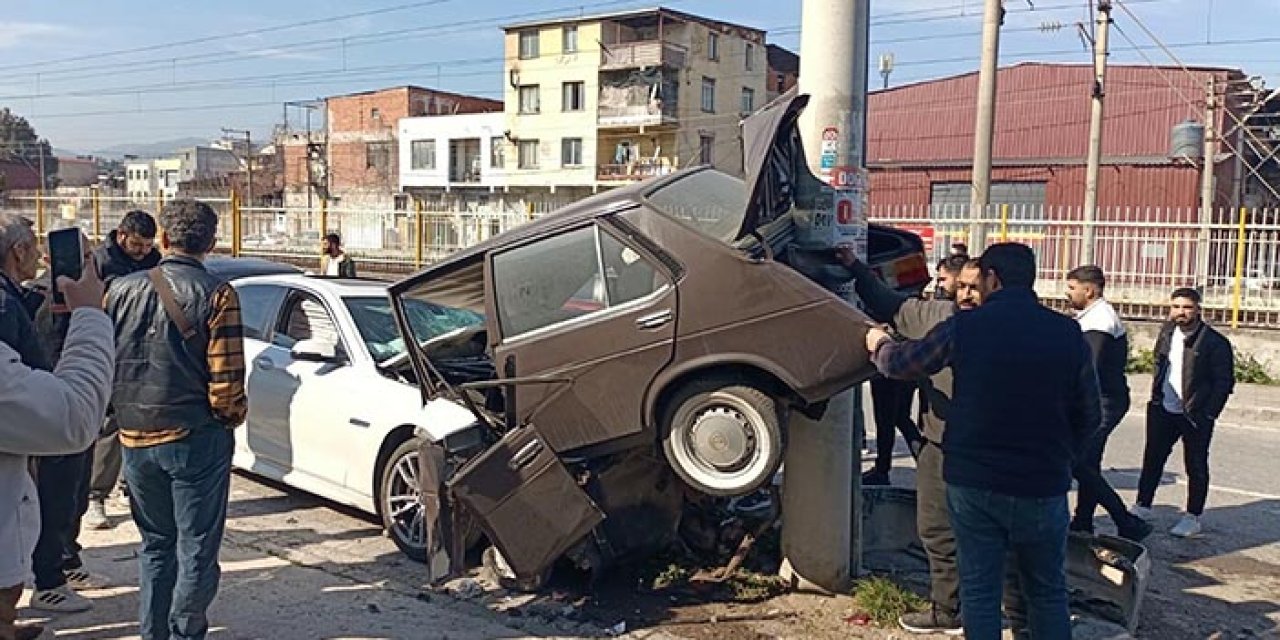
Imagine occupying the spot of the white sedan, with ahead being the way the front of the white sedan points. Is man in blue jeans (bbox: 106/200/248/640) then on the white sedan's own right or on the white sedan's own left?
on the white sedan's own right

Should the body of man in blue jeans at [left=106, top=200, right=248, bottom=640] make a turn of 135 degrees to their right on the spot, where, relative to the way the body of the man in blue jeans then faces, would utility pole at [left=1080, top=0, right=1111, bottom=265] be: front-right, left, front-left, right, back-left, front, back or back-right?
left

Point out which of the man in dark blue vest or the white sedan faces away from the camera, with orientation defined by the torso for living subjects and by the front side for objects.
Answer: the man in dark blue vest

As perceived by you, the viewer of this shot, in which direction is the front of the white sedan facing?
facing the viewer and to the right of the viewer

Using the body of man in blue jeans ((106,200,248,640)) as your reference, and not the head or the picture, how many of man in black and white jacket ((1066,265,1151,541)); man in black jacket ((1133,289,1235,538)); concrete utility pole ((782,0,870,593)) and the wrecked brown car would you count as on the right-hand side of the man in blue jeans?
4

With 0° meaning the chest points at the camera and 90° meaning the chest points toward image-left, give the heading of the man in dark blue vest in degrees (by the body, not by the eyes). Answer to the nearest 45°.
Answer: approximately 180°

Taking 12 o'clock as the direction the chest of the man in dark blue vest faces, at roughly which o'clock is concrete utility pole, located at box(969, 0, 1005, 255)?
The concrete utility pole is roughly at 12 o'clock from the man in dark blue vest.

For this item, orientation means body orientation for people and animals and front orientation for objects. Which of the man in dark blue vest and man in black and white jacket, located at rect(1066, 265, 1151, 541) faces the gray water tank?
the man in dark blue vest

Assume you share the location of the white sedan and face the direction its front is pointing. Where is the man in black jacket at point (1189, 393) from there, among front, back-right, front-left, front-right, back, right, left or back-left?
front-left

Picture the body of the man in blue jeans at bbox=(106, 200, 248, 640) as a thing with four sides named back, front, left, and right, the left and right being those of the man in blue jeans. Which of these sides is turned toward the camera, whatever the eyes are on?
back

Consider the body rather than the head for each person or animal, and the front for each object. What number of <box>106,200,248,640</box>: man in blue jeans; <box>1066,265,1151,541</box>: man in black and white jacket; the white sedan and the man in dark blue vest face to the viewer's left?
1

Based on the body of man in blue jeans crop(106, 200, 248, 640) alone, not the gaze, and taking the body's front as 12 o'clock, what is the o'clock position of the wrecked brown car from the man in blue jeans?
The wrecked brown car is roughly at 3 o'clock from the man in blue jeans.

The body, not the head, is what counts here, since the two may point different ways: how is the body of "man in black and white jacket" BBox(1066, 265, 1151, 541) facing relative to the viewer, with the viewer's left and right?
facing to the left of the viewer

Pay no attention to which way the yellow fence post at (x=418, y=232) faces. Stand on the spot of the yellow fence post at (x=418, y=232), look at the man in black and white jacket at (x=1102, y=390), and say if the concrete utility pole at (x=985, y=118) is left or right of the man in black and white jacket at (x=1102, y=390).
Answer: left

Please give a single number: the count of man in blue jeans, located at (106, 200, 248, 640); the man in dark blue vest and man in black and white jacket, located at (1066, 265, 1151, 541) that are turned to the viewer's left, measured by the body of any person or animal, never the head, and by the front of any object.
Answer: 1

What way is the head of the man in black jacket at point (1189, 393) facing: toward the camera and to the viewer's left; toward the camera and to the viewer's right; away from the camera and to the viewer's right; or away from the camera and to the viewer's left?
toward the camera and to the viewer's left

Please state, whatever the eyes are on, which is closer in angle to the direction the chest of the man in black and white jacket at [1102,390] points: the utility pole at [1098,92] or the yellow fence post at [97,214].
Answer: the yellow fence post
